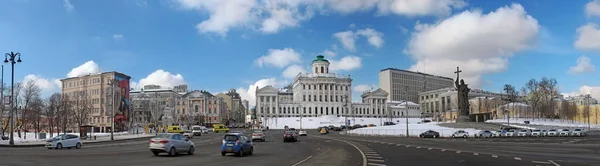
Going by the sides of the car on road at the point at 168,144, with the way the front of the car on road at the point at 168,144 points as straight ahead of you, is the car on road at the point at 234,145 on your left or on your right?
on your right

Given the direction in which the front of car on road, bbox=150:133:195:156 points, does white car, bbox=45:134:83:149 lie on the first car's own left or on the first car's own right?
on the first car's own left
